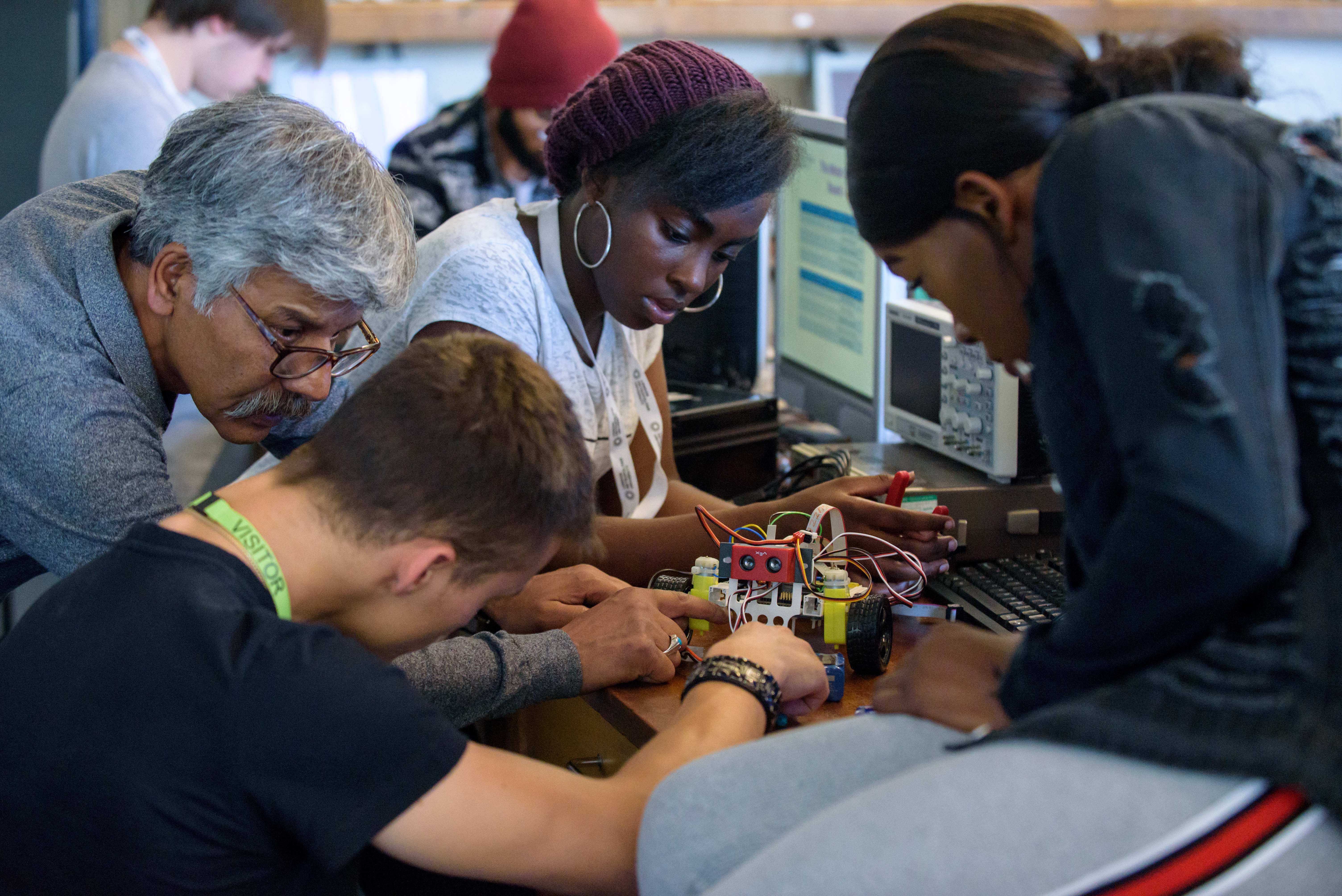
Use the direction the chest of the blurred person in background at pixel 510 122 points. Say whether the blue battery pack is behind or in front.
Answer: in front

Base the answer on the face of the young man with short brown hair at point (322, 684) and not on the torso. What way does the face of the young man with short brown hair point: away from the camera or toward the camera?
away from the camera

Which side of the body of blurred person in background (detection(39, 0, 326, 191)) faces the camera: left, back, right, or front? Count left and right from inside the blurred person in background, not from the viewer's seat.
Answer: right

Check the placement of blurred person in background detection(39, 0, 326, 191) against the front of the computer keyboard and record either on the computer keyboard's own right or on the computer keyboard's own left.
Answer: on the computer keyboard's own right

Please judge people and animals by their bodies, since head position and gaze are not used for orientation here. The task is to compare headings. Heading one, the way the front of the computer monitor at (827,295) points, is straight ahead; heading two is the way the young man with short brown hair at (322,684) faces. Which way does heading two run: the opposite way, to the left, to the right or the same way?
the opposite way

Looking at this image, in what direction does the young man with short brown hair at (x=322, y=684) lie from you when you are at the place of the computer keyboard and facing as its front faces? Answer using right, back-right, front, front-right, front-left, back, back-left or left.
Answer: front

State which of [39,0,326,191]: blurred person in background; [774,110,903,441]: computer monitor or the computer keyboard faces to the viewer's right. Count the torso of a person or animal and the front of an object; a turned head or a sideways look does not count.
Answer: the blurred person in background

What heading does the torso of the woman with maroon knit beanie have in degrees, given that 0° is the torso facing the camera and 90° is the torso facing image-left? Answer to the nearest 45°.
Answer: approximately 315°

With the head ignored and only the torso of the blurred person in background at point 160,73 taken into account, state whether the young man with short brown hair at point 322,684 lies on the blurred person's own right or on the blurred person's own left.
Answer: on the blurred person's own right

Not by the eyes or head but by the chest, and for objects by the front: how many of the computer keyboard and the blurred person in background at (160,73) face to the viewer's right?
1

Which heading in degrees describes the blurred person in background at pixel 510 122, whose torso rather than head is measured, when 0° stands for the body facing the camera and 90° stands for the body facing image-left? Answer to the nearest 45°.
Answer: approximately 315°
